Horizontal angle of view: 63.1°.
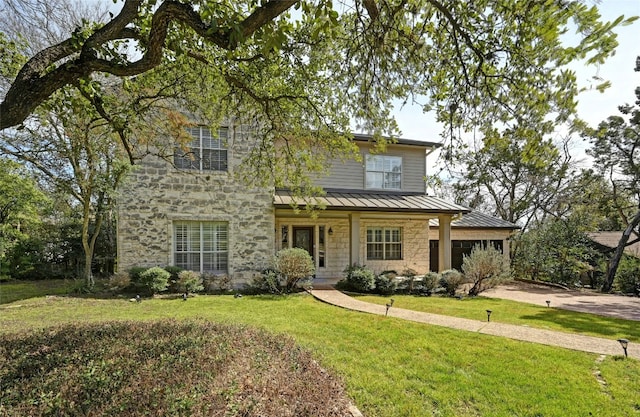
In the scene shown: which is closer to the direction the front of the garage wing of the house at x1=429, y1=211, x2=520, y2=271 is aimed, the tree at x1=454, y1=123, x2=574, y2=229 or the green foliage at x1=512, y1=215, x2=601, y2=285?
the green foliage

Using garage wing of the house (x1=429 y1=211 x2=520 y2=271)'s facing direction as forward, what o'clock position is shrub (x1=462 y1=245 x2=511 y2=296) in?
The shrub is roughly at 12 o'clock from the garage wing of the house.

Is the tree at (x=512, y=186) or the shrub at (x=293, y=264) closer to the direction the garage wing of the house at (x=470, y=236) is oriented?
the shrub

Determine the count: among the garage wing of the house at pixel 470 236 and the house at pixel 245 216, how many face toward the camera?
2

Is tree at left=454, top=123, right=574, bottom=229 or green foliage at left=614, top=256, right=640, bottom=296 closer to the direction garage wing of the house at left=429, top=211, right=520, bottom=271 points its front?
the green foliage

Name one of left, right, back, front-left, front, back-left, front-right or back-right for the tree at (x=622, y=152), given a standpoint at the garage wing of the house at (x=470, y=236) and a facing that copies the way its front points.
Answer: left

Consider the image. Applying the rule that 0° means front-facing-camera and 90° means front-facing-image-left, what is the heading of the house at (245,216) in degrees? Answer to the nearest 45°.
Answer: approximately 0°

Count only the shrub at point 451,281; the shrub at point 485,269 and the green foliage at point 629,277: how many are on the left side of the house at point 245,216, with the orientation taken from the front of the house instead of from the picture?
3

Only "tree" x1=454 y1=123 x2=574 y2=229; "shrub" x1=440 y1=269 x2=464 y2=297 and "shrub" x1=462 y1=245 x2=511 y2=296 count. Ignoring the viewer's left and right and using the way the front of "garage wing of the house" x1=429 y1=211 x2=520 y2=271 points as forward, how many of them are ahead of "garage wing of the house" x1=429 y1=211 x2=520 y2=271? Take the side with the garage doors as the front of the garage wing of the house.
2
